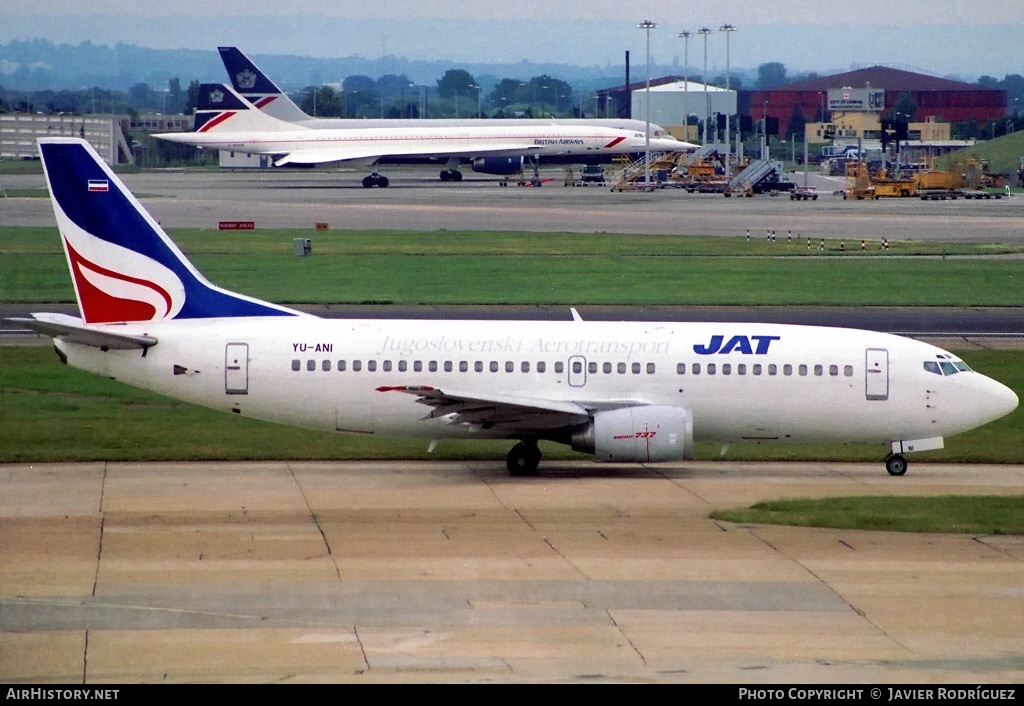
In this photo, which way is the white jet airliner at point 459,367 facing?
to the viewer's right
